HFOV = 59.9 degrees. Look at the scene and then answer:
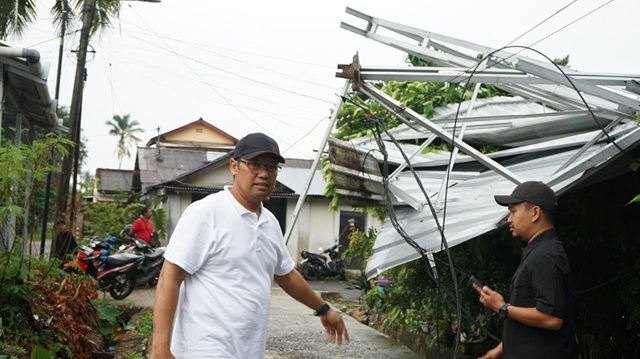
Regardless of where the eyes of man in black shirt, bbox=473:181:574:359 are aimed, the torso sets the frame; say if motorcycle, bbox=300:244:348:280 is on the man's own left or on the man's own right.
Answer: on the man's own right

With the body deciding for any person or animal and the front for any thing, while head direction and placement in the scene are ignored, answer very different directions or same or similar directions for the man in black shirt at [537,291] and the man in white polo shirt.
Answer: very different directions

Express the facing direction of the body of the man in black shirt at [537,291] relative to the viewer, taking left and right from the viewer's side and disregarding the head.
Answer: facing to the left of the viewer

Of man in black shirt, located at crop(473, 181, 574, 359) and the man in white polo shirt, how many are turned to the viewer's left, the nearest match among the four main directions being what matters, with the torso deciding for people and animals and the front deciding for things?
1

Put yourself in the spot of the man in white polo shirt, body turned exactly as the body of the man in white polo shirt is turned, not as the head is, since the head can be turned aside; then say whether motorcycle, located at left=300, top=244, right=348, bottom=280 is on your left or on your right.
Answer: on your left

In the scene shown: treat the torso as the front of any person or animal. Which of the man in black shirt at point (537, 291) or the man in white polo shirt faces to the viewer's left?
the man in black shirt
